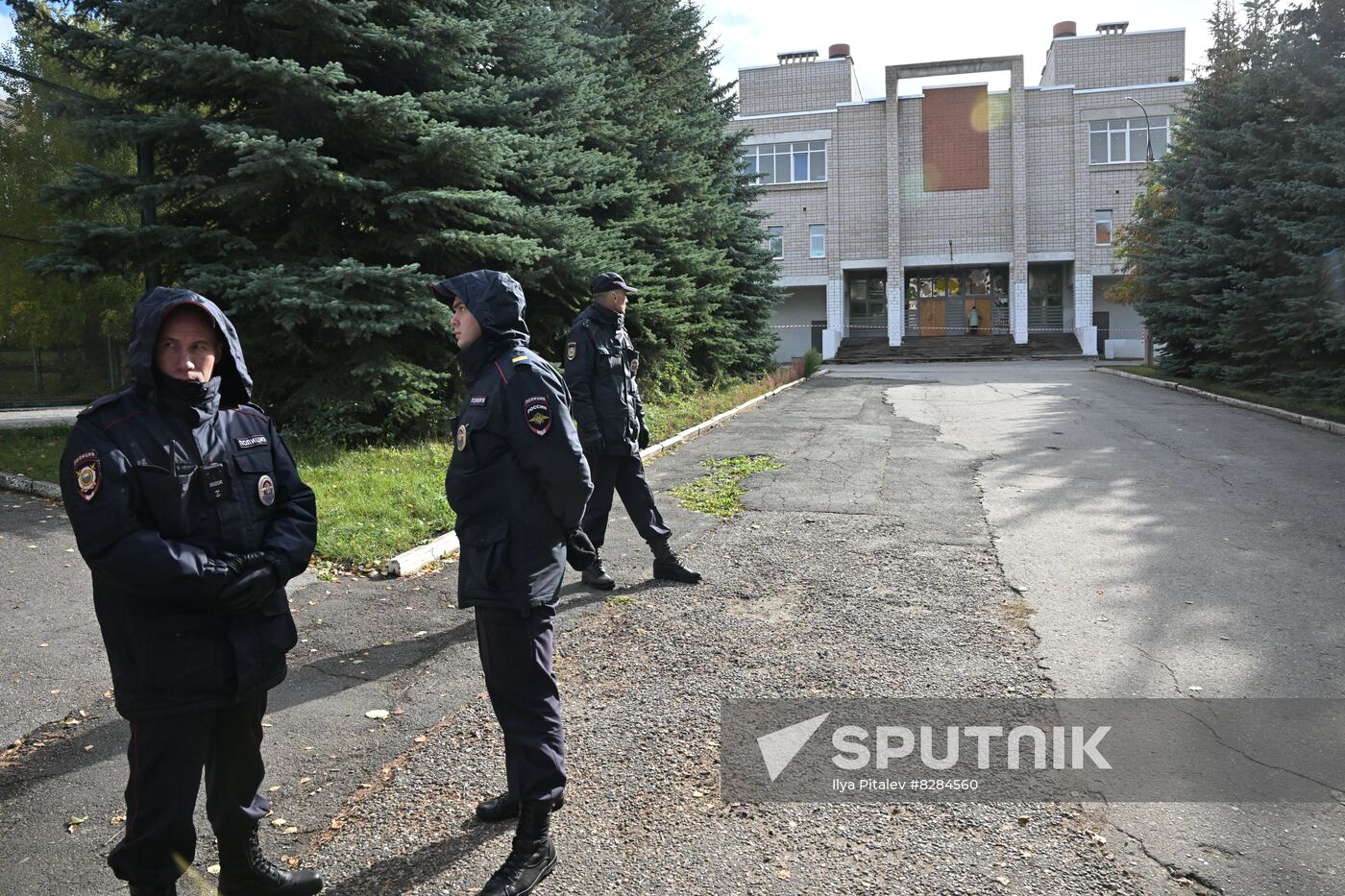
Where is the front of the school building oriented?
toward the camera

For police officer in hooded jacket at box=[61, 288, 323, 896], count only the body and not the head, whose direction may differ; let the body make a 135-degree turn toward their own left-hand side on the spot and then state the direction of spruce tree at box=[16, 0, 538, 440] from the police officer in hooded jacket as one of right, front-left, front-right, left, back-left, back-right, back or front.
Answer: front

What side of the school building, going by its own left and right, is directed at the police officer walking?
front

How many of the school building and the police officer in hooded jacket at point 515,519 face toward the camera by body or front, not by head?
1

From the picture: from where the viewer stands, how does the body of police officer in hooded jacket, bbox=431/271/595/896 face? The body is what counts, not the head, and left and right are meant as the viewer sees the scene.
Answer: facing to the left of the viewer
